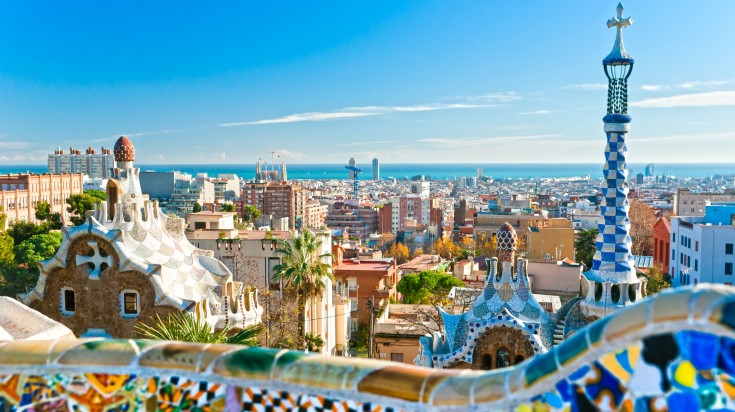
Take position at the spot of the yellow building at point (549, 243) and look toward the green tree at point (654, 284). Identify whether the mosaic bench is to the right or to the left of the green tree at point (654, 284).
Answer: right

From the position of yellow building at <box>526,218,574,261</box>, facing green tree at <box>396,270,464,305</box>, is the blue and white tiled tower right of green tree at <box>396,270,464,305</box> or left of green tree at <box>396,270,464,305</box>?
left

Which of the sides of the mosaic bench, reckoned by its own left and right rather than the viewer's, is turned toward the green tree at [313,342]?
back

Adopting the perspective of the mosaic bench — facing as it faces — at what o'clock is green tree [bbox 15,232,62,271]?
The green tree is roughly at 5 o'clock from the mosaic bench.

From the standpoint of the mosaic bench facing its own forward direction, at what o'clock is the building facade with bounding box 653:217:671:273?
The building facade is roughly at 7 o'clock from the mosaic bench.

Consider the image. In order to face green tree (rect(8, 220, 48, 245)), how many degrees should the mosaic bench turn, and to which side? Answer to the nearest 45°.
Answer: approximately 135° to its right

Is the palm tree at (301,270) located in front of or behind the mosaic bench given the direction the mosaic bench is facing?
behind

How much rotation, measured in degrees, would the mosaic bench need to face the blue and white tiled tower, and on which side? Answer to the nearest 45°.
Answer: approximately 135° to its left

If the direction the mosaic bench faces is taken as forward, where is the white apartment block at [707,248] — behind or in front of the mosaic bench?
behind

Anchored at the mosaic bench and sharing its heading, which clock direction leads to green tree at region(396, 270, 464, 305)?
The green tree is roughly at 6 o'clock from the mosaic bench.

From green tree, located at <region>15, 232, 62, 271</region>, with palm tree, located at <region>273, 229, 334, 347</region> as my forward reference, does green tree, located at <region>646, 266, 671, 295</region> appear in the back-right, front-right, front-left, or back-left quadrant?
front-left

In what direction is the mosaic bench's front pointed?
toward the camera

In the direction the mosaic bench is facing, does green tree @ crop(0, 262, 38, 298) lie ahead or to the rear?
to the rear

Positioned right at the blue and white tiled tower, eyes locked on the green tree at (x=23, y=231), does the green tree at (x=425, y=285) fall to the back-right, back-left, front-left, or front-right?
front-right

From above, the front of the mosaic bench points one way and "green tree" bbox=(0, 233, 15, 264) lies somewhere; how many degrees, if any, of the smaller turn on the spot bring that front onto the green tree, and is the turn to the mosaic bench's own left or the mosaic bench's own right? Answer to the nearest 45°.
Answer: approximately 135° to the mosaic bench's own right

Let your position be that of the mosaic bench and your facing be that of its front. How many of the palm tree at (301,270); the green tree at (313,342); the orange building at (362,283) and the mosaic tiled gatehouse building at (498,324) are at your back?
4

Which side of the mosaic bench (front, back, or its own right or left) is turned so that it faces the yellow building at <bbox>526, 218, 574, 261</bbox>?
back
